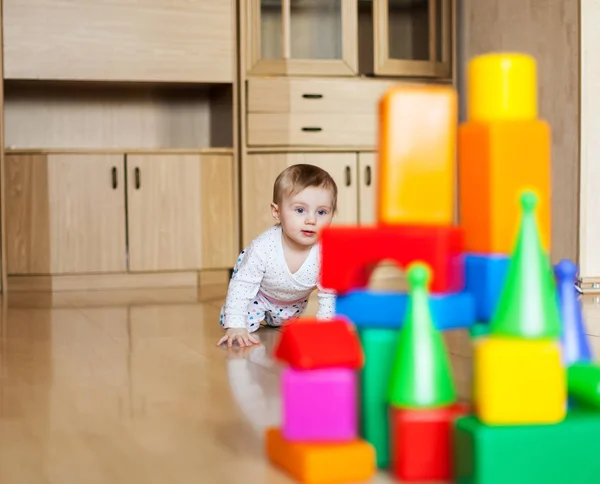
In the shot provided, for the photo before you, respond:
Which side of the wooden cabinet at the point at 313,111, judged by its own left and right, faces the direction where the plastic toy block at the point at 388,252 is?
front

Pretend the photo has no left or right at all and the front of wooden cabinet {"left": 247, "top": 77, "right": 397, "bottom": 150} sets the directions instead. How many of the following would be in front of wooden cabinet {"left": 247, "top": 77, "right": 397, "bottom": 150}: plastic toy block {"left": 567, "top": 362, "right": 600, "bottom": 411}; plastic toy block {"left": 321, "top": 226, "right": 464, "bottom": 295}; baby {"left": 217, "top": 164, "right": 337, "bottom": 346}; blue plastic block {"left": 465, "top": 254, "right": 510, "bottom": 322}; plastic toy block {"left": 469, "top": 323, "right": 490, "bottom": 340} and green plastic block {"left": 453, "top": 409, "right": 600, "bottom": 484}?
6

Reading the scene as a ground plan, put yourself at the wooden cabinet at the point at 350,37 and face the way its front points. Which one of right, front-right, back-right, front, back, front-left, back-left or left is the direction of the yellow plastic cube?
front

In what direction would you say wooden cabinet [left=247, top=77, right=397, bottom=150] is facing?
toward the camera

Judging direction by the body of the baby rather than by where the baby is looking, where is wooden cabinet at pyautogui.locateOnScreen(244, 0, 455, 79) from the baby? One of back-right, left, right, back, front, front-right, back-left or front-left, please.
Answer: back-left

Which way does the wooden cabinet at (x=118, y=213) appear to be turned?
toward the camera

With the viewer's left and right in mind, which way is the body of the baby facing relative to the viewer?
facing the viewer and to the right of the viewer

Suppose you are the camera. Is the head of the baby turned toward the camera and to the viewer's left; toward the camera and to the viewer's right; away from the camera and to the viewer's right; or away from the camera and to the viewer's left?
toward the camera and to the viewer's right

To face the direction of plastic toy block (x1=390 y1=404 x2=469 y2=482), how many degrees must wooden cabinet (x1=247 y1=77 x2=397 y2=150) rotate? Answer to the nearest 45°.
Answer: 0° — it already faces it

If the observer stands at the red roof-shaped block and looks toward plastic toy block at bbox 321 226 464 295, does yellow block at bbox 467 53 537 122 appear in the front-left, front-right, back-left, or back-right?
front-right

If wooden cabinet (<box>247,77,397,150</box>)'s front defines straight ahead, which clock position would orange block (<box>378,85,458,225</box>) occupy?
The orange block is roughly at 12 o'clock from the wooden cabinet.

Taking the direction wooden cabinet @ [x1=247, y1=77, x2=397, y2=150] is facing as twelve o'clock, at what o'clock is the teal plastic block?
The teal plastic block is roughly at 12 o'clock from the wooden cabinet.

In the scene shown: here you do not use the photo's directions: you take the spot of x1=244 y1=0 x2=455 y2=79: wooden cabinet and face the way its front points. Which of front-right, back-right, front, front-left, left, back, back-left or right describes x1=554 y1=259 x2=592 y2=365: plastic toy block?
front

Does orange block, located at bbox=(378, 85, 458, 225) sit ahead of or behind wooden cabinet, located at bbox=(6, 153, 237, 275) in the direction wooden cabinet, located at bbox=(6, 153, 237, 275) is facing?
ahead

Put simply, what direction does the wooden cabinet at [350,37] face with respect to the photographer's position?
facing the viewer

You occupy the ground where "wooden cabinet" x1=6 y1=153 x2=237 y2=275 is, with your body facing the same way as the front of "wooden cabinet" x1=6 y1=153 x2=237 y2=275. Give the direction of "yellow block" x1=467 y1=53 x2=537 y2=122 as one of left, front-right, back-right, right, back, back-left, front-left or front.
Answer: front
